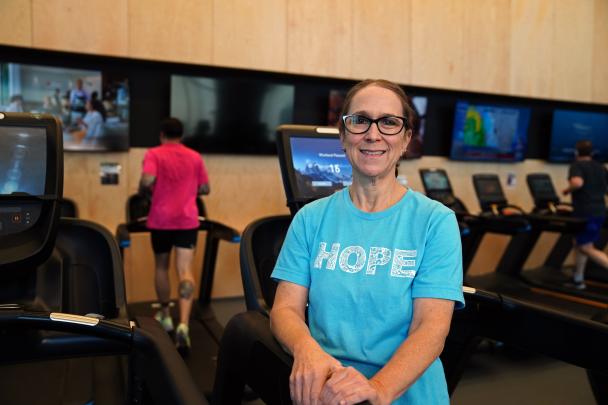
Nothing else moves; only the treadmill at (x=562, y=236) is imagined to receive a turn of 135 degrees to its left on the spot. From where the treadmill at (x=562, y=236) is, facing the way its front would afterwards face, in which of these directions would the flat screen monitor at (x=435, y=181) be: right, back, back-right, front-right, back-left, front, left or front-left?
front-right

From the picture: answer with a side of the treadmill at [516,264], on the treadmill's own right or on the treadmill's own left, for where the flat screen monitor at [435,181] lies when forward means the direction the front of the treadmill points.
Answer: on the treadmill's own left

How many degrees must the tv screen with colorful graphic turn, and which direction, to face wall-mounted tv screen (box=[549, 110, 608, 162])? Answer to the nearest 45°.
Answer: approximately 90° to its left

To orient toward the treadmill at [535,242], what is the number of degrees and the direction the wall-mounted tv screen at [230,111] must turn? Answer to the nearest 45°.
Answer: approximately 90° to its left

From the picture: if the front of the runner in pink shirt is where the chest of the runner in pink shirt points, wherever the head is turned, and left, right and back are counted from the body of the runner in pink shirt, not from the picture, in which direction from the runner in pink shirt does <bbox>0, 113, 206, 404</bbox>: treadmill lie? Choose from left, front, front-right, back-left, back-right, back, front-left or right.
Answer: back

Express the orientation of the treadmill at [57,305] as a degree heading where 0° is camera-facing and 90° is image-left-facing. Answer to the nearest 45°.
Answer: approximately 180°

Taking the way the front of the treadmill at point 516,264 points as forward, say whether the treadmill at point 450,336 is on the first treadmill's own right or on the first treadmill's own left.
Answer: on the first treadmill's own left

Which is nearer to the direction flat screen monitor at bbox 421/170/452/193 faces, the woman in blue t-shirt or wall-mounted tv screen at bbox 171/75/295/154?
the woman in blue t-shirt

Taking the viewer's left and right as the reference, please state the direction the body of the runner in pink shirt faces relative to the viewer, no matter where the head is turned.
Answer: facing away from the viewer

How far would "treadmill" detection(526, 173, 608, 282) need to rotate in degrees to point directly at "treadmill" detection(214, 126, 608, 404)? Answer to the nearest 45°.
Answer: approximately 135° to its left

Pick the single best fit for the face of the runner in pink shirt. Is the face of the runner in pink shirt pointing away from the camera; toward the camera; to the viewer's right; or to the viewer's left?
away from the camera

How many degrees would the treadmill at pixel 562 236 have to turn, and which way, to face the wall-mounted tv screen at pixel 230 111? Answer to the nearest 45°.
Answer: approximately 90° to its left

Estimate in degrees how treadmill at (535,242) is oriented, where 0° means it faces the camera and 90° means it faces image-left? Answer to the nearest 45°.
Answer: approximately 135°

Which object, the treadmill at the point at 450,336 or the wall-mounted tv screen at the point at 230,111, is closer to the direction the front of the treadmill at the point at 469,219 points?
the wall-mounted tv screen

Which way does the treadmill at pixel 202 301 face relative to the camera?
away from the camera

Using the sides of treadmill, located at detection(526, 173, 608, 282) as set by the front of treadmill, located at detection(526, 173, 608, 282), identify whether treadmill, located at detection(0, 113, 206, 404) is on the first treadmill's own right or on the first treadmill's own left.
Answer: on the first treadmill's own left

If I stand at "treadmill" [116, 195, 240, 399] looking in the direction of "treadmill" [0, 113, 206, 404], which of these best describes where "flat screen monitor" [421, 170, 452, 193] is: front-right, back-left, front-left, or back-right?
back-left
